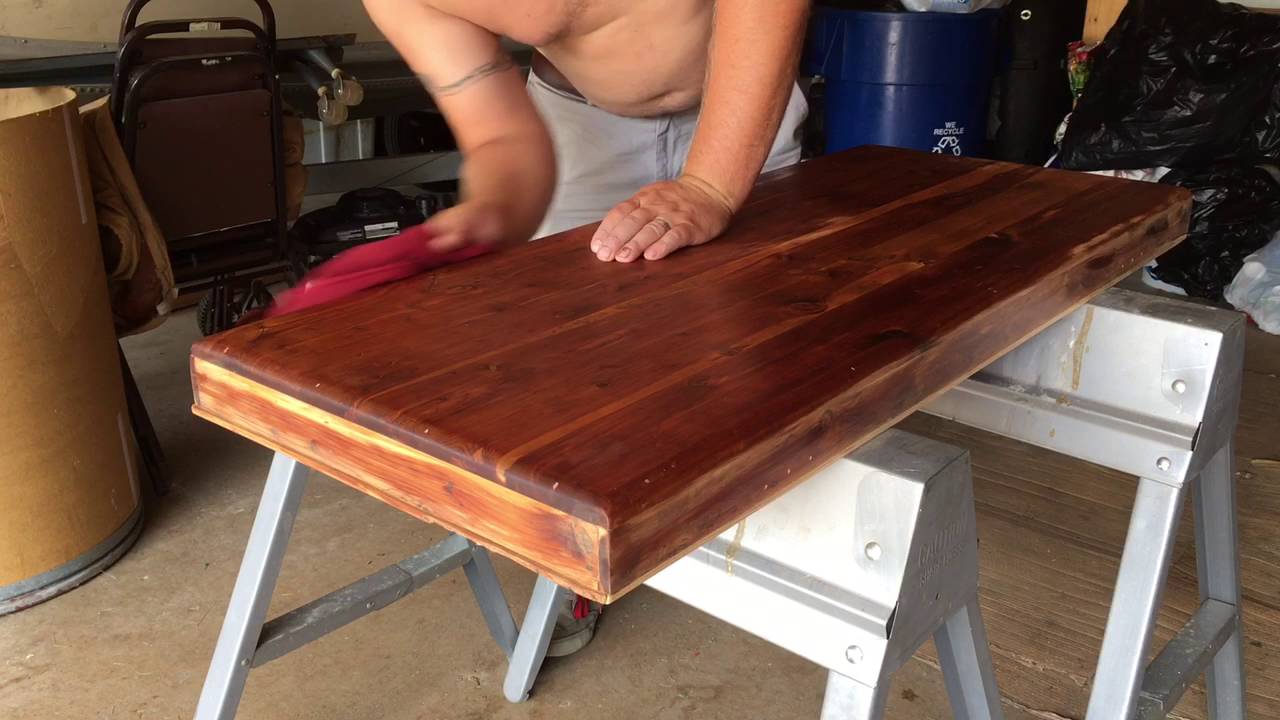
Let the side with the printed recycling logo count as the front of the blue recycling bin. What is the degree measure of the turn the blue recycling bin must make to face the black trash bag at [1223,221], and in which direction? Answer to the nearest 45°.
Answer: approximately 45° to its left

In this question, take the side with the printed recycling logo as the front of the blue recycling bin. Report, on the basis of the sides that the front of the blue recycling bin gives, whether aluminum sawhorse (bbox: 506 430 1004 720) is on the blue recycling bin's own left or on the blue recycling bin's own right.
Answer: on the blue recycling bin's own right

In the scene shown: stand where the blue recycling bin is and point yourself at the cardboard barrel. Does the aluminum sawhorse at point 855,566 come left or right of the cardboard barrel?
left

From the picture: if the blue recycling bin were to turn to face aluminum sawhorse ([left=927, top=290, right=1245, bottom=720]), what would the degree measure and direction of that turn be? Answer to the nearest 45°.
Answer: approximately 45° to its right

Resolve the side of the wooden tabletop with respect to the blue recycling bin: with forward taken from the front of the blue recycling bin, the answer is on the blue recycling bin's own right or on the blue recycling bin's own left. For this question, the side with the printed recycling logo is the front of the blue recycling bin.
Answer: on the blue recycling bin's own right

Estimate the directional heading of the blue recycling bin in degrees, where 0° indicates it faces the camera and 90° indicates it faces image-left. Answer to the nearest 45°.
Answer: approximately 315°

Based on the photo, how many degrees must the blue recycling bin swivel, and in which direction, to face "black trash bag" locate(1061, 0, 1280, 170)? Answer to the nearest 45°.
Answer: approximately 45° to its left

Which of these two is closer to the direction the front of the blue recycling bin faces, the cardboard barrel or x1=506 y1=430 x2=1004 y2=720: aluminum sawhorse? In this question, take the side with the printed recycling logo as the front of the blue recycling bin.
the aluminum sawhorse

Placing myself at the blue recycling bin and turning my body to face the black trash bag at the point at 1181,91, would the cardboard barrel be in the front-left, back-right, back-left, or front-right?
back-right
